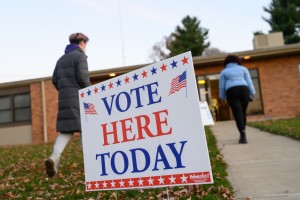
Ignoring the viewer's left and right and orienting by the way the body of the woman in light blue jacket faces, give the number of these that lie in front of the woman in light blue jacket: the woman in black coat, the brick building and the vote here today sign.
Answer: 1

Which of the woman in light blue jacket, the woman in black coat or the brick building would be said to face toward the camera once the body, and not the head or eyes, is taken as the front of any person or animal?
the brick building

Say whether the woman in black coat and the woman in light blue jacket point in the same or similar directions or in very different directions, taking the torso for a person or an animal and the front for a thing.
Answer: same or similar directions

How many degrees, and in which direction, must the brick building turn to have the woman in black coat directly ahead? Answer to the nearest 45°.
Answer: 0° — it already faces them

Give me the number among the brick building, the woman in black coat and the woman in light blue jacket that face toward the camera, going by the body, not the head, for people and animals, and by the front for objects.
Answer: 1

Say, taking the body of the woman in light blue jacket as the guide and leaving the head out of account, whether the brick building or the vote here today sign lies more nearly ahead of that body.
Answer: the brick building

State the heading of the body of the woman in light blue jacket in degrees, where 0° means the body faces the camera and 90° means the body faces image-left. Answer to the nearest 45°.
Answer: approximately 180°

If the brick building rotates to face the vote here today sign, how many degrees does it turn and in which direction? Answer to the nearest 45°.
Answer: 0° — it already faces it

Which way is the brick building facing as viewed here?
toward the camera

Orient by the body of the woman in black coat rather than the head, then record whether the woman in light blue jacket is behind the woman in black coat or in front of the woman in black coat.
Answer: in front

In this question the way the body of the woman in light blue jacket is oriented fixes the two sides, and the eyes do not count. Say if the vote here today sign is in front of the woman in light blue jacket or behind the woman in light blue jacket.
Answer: behind

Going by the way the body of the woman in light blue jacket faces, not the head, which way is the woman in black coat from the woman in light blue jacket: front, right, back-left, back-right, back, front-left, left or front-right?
back-left

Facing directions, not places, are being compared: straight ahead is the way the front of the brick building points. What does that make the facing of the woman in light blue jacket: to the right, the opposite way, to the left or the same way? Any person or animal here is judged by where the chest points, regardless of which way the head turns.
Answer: the opposite way

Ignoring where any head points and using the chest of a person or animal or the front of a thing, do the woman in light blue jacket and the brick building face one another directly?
yes

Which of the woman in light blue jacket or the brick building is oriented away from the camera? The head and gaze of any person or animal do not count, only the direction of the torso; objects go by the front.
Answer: the woman in light blue jacket

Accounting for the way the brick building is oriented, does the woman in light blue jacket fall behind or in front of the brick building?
in front

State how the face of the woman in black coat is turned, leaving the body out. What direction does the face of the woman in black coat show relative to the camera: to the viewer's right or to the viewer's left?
to the viewer's right
